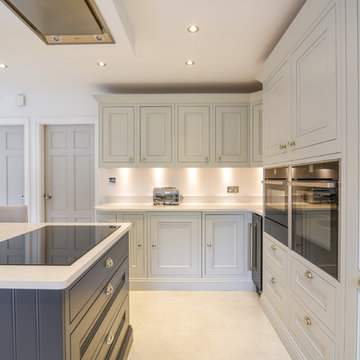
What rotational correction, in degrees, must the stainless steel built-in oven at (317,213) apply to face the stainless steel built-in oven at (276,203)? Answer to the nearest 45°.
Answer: approximately 90° to its right

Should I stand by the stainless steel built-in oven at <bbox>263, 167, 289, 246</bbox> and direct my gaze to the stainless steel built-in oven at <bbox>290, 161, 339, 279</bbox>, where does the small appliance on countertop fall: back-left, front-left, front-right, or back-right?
back-right

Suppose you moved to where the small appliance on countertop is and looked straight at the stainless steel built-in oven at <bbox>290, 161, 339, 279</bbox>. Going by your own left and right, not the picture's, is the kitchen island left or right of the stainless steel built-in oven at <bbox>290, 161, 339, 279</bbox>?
right

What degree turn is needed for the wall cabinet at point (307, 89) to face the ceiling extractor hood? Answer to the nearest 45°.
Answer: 0° — it already faces it

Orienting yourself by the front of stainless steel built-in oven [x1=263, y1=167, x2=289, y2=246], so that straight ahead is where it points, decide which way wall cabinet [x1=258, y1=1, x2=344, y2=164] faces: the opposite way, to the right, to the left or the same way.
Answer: the same way

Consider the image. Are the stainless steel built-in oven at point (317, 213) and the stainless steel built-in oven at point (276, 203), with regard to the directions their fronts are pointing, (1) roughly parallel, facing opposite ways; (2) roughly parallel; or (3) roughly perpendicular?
roughly parallel

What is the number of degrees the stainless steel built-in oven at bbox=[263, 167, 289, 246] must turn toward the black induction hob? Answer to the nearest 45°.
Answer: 0° — it already faces it

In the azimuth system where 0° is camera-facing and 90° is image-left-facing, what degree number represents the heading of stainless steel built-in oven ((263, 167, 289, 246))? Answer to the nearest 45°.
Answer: approximately 45°

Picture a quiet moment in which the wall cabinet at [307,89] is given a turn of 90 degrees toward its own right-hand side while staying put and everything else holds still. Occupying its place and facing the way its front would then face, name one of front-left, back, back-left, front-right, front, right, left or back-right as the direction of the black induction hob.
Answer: left

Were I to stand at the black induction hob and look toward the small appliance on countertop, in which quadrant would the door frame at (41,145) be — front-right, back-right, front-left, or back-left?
front-left

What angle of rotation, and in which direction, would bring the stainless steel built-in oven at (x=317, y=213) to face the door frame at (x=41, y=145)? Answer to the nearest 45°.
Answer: approximately 45° to its right

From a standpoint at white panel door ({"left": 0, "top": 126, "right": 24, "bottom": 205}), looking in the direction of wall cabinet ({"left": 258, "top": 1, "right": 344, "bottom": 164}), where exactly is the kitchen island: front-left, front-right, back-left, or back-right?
front-right

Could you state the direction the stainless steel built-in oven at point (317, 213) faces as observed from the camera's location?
facing the viewer and to the left of the viewer

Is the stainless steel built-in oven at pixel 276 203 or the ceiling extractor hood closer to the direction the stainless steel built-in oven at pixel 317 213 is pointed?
the ceiling extractor hood

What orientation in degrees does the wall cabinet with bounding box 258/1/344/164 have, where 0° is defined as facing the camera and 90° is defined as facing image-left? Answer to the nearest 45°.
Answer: approximately 45°

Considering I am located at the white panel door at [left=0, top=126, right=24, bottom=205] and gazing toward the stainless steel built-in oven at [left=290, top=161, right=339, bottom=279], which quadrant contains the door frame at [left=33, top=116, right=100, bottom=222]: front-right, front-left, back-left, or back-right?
front-left

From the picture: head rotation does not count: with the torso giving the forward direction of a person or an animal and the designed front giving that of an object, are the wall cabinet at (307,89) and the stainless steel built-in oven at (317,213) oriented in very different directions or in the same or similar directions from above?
same or similar directions
